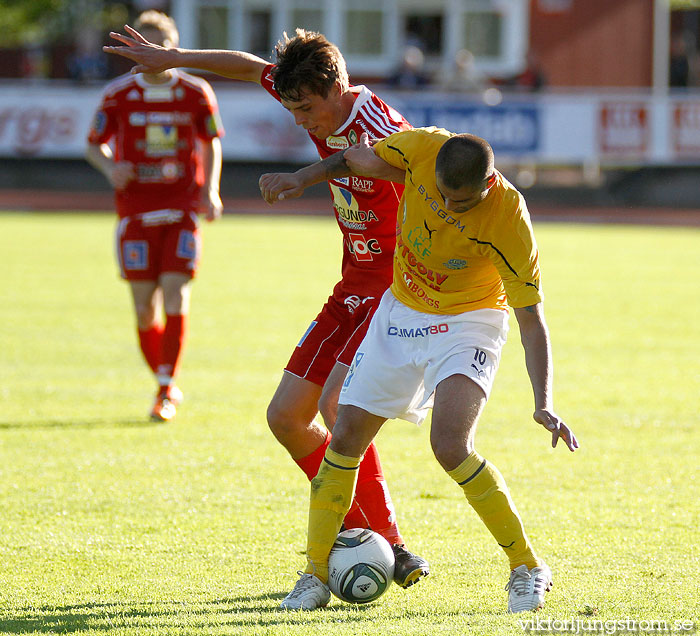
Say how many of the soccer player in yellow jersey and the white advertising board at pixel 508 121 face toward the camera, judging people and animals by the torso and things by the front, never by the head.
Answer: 2

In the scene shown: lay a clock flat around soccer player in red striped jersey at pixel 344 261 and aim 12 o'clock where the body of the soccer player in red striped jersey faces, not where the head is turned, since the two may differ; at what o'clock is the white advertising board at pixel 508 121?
The white advertising board is roughly at 5 o'clock from the soccer player in red striped jersey.

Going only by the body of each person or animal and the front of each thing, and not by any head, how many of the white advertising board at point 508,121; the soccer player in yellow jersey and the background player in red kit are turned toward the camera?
3

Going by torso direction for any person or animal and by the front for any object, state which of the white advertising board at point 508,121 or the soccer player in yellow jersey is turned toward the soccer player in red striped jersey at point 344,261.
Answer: the white advertising board

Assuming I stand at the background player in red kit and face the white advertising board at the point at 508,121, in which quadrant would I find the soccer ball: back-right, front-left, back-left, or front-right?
back-right

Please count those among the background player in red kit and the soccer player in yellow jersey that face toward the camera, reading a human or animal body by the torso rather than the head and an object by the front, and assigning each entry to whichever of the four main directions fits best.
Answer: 2

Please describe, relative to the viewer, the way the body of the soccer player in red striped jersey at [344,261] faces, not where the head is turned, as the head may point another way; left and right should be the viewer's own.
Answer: facing the viewer and to the left of the viewer

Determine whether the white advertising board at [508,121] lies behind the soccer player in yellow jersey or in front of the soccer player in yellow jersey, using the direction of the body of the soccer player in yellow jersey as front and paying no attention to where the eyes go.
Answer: behind

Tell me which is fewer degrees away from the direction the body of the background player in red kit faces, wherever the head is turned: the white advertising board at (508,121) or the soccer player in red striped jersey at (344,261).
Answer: the soccer player in red striped jersey

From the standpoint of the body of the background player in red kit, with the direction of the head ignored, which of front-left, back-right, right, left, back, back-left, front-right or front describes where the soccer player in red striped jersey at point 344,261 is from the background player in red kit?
front

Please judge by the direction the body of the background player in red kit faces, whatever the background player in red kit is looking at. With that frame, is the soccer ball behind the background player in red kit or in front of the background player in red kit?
in front

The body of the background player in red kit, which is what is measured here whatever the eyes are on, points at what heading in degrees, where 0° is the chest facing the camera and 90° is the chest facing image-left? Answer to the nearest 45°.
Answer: approximately 0°
